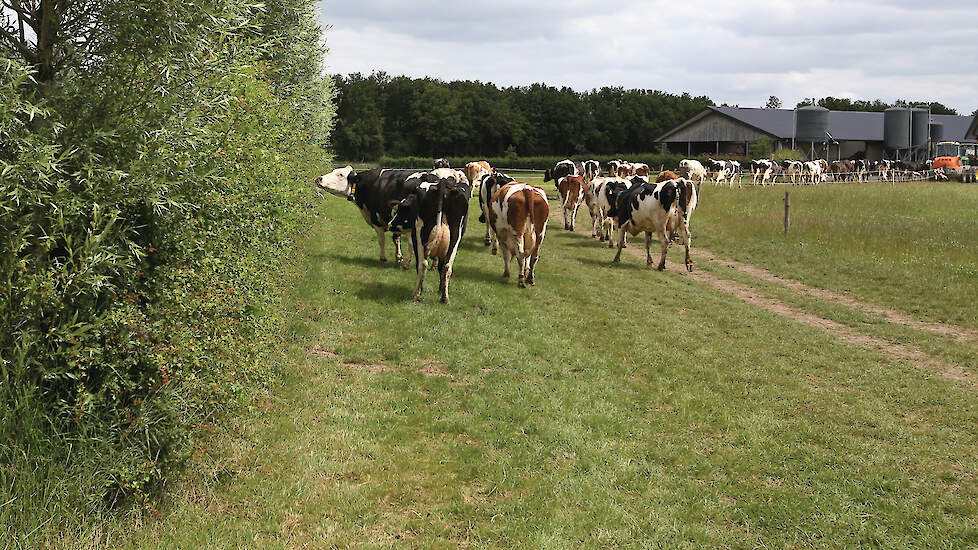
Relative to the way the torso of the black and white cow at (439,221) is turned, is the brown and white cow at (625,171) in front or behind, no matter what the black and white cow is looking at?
in front

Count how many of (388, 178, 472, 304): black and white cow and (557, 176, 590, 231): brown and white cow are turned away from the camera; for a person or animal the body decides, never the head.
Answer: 2

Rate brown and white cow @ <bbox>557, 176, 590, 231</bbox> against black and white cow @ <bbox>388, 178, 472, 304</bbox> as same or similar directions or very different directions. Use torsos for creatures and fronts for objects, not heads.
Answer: same or similar directions

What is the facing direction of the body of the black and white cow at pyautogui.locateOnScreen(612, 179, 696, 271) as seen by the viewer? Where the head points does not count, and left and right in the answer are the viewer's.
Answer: facing away from the viewer and to the left of the viewer

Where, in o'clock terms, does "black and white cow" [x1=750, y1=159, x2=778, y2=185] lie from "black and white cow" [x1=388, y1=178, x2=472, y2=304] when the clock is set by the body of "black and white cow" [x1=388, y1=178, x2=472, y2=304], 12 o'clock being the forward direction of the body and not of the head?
"black and white cow" [x1=750, y1=159, x2=778, y2=185] is roughly at 1 o'clock from "black and white cow" [x1=388, y1=178, x2=472, y2=304].

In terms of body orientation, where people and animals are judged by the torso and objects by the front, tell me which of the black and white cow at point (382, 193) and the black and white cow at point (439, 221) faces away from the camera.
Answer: the black and white cow at point (439, 221)

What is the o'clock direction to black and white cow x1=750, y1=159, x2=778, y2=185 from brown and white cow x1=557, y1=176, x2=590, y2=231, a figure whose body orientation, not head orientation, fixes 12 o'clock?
The black and white cow is roughly at 1 o'clock from the brown and white cow.

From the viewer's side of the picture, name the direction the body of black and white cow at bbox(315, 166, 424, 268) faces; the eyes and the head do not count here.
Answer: to the viewer's left

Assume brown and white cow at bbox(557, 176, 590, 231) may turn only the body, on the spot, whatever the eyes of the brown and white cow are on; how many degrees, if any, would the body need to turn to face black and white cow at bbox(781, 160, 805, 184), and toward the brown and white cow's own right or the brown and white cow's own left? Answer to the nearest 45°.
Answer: approximately 45° to the brown and white cow's own right

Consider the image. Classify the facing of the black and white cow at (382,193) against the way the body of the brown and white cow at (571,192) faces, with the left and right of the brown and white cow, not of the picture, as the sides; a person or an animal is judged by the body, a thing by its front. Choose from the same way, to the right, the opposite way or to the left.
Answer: to the left

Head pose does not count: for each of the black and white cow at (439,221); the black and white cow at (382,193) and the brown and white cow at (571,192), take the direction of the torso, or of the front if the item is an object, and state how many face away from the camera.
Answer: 2

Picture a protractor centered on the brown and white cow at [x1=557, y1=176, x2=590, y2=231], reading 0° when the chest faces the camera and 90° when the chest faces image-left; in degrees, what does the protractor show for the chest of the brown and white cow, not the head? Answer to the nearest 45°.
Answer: approximately 180°

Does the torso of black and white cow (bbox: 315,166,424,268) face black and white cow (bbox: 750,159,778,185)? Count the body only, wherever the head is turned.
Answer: no

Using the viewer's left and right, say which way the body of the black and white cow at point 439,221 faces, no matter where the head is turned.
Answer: facing away from the viewer

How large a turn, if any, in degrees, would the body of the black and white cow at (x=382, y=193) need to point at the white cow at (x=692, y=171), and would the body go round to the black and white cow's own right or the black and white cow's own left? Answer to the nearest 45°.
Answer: approximately 135° to the black and white cow's own right

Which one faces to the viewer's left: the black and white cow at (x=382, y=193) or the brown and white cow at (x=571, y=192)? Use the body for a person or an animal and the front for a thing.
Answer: the black and white cow
